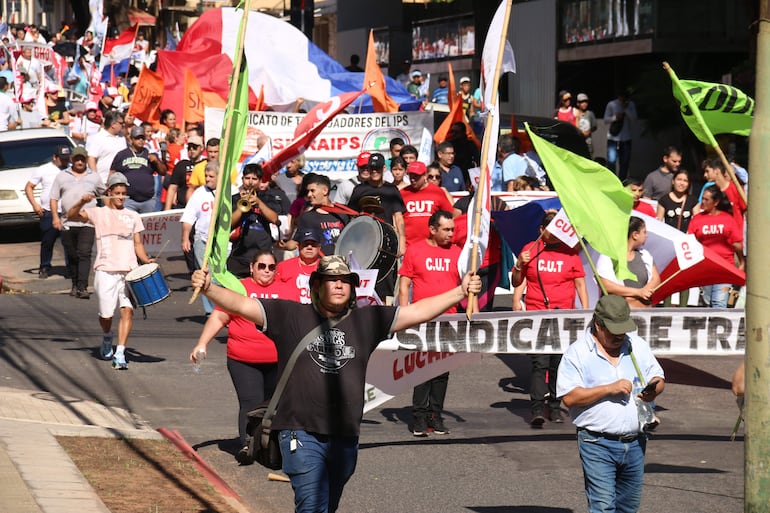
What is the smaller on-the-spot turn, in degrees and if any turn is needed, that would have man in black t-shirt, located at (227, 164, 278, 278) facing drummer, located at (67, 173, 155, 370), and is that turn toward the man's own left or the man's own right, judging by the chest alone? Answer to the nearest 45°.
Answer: approximately 90° to the man's own right

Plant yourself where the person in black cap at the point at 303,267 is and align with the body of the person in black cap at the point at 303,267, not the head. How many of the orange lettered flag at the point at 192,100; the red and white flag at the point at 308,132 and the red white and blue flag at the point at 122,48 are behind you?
3

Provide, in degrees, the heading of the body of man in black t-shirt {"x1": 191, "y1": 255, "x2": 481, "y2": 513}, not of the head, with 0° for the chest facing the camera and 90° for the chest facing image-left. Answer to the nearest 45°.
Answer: approximately 0°

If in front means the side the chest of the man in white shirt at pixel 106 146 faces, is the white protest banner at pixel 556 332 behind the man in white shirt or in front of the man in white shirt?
in front

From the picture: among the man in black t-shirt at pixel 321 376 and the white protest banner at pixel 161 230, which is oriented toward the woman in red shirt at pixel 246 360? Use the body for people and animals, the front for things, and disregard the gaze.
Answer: the white protest banner

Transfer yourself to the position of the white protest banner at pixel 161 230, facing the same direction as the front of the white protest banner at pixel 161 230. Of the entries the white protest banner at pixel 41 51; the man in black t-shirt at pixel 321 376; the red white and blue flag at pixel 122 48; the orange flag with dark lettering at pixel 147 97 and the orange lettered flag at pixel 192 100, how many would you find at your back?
4

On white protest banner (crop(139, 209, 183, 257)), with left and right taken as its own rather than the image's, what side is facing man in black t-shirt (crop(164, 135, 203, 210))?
back

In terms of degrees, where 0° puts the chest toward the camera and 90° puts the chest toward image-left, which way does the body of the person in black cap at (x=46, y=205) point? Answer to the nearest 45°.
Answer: approximately 315°
